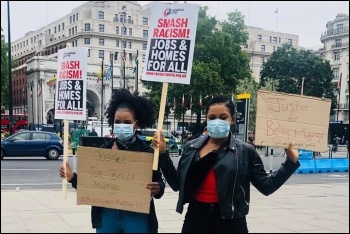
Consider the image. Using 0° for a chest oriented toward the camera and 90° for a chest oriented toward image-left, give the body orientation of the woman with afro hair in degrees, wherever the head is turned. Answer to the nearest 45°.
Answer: approximately 0°

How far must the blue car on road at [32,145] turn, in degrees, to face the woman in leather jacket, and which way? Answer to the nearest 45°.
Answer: approximately 90° to its left

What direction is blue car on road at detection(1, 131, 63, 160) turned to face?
to the viewer's left

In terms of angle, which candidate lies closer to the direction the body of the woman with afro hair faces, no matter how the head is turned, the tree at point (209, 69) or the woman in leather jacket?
the woman in leather jacket

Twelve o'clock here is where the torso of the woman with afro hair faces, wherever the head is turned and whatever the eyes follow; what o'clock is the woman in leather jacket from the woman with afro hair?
The woman in leather jacket is roughly at 10 o'clock from the woman with afro hair.

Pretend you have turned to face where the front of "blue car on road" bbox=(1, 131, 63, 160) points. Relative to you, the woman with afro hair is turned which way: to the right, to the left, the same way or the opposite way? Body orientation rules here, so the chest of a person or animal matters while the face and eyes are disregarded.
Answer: to the left

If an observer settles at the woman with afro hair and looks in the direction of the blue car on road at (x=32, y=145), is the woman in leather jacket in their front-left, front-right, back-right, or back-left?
back-right

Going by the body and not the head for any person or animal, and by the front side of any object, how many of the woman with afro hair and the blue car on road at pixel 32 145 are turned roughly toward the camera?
1

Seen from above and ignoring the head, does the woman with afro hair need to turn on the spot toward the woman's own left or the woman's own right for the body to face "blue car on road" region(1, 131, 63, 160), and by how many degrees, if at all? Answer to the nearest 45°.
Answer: approximately 180°

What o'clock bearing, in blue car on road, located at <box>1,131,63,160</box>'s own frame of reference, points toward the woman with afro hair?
The woman with afro hair is roughly at 9 o'clock from the blue car on road.
